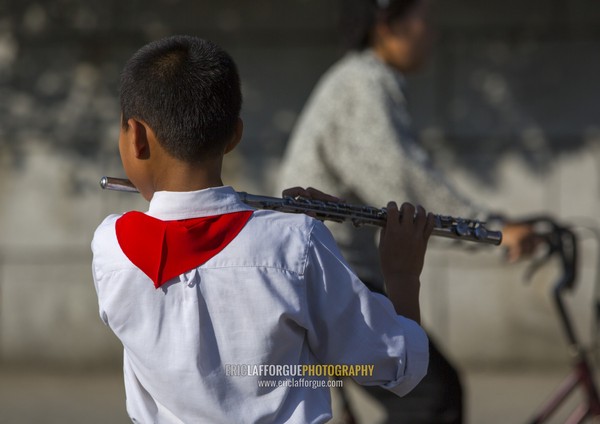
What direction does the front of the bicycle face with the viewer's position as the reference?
facing to the right of the viewer

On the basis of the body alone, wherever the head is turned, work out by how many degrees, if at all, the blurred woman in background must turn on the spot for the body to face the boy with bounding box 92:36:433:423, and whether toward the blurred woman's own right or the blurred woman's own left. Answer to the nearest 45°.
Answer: approximately 90° to the blurred woman's own right

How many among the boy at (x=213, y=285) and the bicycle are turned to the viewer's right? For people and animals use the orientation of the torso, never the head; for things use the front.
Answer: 1

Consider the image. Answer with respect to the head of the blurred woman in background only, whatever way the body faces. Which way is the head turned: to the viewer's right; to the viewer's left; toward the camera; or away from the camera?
to the viewer's right

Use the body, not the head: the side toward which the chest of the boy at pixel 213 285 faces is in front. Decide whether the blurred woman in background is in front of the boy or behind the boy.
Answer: in front

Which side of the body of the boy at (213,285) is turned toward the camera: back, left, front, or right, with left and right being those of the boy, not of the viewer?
back

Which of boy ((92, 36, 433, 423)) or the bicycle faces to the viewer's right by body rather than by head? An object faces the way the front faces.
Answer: the bicycle

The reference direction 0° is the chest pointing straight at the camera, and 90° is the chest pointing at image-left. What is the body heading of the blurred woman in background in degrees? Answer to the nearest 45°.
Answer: approximately 270°
